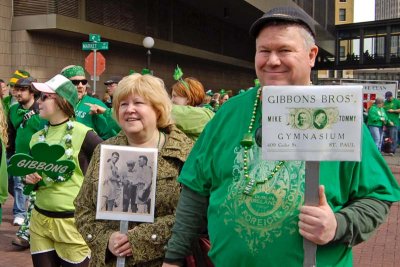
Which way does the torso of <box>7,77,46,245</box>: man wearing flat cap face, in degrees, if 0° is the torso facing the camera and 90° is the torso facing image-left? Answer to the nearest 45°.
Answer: approximately 45°

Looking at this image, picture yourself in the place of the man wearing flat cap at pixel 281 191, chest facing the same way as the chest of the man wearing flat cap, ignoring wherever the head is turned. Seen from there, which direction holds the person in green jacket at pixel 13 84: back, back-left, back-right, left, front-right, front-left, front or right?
back-right

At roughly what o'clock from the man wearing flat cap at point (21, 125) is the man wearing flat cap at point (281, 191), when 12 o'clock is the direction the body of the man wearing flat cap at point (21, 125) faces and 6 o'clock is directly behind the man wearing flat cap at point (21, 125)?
the man wearing flat cap at point (281, 191) is roughly at 10 o'clock from the man wearing flat cap at point (21, 125).

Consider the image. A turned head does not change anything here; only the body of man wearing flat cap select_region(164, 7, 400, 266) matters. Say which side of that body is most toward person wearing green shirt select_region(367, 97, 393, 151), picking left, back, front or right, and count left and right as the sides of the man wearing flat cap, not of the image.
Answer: back

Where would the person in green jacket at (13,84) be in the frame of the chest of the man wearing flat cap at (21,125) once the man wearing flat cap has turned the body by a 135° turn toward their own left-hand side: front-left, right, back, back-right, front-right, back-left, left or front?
left

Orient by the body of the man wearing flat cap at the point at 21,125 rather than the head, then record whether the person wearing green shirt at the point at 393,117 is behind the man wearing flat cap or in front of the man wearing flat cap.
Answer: behind

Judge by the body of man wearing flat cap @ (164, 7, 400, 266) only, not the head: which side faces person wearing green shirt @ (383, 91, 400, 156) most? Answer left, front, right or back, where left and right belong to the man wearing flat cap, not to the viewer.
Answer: back

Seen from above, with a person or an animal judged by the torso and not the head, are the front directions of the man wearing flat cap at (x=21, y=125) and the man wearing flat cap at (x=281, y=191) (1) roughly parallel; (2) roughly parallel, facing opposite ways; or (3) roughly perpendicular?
roughly parallel

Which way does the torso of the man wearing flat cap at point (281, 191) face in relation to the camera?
toward the camera

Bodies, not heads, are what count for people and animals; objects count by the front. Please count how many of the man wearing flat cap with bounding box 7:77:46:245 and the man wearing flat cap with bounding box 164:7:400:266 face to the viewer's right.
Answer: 0
